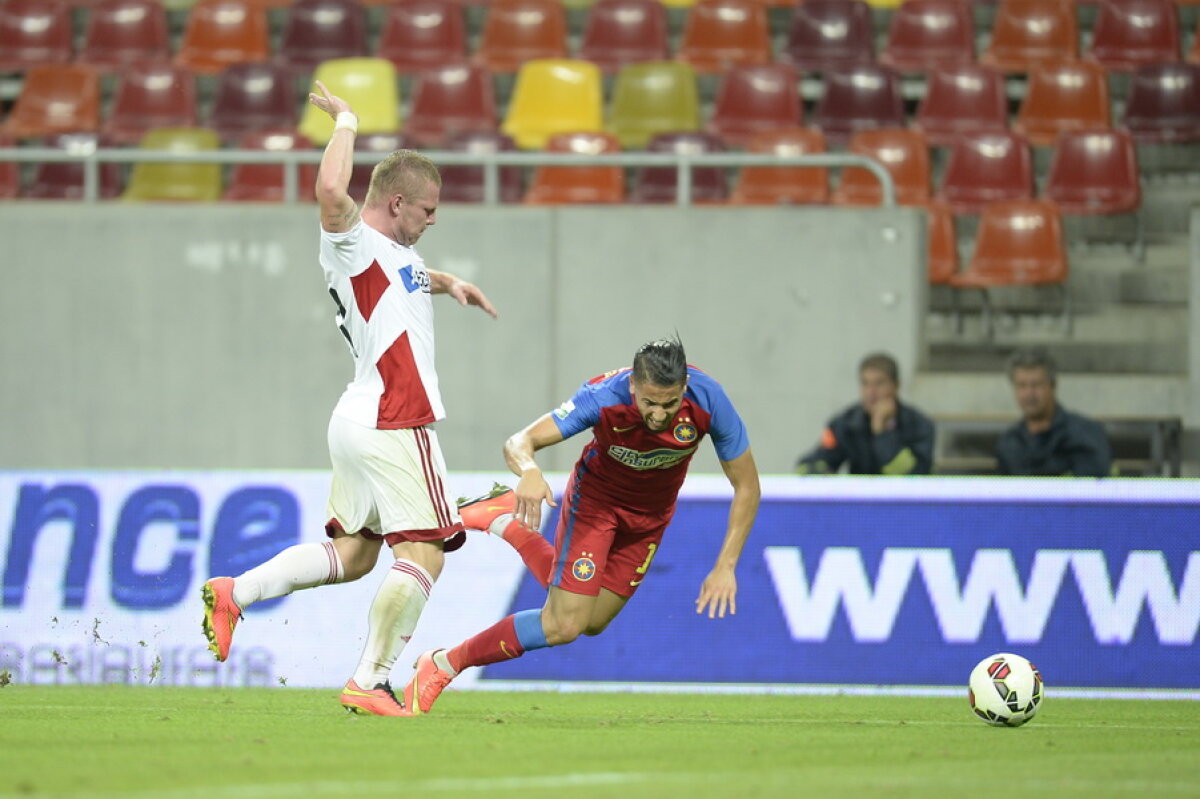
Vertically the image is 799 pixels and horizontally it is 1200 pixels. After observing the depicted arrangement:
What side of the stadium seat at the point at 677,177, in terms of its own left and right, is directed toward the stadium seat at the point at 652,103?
back

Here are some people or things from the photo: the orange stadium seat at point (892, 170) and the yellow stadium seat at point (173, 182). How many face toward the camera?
2

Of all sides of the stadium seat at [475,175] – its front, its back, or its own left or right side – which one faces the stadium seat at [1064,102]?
left

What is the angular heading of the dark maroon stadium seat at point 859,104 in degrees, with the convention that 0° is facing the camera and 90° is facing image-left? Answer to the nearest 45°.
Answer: approximately 0°

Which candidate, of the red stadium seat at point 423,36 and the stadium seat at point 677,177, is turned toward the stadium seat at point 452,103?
the red stadium seat

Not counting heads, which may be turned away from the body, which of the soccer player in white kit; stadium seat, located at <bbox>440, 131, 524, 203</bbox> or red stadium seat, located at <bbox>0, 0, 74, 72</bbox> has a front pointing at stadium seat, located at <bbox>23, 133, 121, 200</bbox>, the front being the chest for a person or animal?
the red stadium seat

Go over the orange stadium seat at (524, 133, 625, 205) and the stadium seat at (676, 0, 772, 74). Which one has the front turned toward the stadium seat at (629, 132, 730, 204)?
the stadium seat at (676, 0, 772, 74)

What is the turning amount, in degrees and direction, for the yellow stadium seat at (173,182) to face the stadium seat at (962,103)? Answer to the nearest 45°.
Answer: approximately 90° to its left

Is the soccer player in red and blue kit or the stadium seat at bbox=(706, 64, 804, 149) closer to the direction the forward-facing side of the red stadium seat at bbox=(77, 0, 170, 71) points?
the soccer player in red and blue kit

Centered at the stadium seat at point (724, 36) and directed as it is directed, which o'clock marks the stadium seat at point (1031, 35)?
the stadium seat at point (1031, 35) is roughly at 9 o'clock from the stadium seat at point (724, 36).

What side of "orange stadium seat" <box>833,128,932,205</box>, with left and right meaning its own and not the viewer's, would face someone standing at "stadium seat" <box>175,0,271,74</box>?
right
